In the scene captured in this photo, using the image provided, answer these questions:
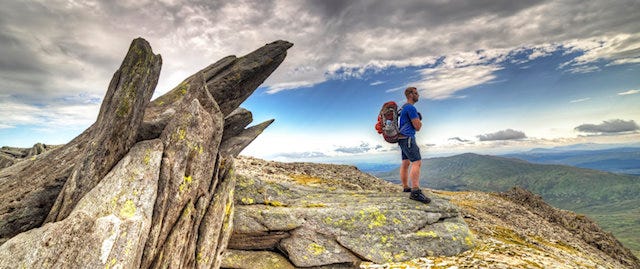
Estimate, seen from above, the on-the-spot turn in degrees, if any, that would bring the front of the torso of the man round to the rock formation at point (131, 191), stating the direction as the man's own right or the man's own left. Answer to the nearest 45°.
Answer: approximately 135° to the man's own right

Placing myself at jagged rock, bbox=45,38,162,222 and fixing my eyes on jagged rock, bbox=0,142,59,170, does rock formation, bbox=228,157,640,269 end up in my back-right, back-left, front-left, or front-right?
back-right

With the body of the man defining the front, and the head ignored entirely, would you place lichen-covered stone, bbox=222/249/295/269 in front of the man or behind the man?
behind

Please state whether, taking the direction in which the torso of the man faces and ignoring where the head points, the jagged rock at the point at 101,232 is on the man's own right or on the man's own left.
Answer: on the man's own right

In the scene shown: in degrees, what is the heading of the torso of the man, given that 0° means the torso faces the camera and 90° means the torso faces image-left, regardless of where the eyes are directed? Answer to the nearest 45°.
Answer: approximately 270°

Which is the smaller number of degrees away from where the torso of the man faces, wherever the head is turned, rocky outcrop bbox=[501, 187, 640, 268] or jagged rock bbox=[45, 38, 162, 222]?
the rocky outcrop

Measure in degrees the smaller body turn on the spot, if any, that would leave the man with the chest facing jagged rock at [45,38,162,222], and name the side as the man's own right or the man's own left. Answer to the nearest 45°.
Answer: approximately 135° to the man's own right

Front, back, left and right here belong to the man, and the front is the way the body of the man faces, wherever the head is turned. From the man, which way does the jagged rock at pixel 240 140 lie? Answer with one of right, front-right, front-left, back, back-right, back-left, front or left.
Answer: back

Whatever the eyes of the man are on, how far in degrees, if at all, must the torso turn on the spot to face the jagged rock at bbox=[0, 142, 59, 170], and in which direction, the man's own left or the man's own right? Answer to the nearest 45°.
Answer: approximately 180°
